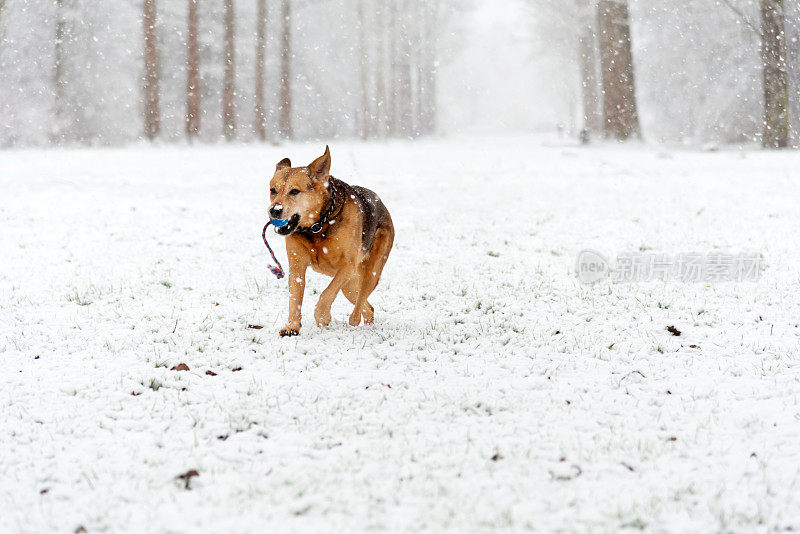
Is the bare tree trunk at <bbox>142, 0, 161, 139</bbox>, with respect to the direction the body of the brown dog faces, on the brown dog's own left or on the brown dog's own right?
on the brown dog's own right

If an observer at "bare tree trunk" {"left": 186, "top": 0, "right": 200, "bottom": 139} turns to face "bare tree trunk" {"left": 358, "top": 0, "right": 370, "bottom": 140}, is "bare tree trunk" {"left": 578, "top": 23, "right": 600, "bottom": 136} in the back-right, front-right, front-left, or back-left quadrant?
front-right

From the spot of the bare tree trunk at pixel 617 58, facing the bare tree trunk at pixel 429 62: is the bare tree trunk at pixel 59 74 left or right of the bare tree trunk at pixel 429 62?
left

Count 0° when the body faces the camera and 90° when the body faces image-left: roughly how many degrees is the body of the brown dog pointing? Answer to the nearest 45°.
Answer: approximately 45°

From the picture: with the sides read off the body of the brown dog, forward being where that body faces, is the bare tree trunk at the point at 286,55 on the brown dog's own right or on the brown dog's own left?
on the brown dog's own right

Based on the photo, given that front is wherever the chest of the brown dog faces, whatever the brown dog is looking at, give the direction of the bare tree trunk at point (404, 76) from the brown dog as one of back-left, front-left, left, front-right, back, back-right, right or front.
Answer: back-right

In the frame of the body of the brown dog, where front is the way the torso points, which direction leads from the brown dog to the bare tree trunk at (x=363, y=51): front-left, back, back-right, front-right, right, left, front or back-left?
back-right

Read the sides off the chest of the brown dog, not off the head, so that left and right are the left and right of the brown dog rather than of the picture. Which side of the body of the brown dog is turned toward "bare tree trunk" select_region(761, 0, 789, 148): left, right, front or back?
back

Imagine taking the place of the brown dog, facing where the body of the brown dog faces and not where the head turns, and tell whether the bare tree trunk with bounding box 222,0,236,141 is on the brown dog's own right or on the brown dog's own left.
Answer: on the brown dog's own right
